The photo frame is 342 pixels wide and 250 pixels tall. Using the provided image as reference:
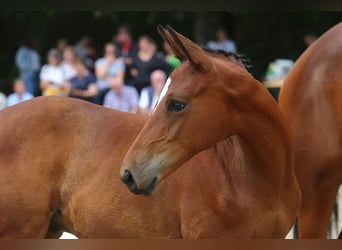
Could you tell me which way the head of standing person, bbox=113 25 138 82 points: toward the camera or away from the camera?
toward the camera

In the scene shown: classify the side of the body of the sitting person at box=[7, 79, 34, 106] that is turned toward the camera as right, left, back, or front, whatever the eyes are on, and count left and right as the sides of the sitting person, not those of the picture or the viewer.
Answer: front

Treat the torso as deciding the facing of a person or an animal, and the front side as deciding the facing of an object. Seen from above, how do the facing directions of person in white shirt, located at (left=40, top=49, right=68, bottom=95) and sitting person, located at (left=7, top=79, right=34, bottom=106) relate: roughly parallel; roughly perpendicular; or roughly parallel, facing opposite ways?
roughly parallel

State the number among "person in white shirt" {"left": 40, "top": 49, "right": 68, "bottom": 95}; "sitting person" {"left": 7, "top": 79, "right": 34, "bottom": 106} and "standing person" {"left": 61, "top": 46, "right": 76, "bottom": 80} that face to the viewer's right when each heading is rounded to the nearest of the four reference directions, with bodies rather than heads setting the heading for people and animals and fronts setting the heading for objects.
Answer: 0

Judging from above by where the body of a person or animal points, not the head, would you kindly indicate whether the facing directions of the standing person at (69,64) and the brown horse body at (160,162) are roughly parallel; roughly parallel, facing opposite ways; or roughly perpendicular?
roughly perpendicular

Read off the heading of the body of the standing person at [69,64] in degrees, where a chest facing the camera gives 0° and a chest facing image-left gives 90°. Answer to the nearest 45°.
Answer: approximately 0°

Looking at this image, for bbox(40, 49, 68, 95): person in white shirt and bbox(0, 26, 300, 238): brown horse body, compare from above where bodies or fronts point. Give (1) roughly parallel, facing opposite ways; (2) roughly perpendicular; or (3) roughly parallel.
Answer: roughly perpendicular

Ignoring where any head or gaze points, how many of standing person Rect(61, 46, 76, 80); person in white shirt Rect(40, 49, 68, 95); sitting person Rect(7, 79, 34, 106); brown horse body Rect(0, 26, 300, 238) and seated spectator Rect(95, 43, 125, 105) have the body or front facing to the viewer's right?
1

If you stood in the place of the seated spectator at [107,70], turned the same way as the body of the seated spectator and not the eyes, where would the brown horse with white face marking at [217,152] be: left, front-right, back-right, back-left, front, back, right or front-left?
front

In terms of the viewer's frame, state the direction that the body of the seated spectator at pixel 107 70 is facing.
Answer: toward the camera

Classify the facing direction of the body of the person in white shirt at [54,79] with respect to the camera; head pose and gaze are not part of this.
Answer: toward the camera
